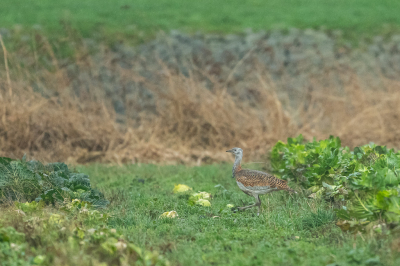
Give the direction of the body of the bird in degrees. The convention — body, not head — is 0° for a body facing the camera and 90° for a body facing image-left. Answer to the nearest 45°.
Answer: approximately 90°

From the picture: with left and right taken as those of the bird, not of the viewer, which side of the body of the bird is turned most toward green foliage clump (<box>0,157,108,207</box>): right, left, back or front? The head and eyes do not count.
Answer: front

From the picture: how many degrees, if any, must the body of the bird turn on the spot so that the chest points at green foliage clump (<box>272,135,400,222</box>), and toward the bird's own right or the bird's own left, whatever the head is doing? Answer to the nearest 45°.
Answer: approximately 180°
